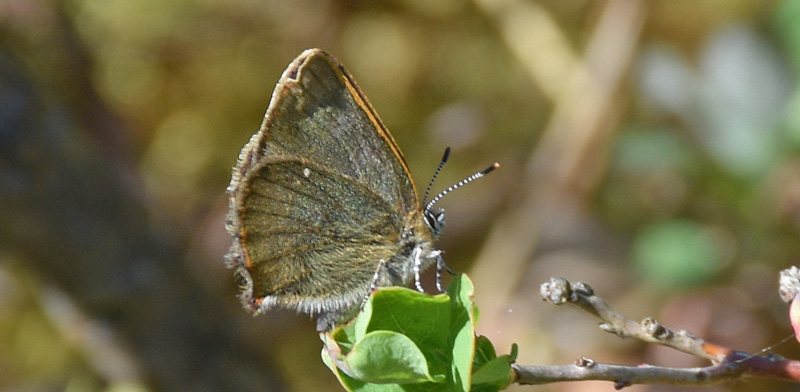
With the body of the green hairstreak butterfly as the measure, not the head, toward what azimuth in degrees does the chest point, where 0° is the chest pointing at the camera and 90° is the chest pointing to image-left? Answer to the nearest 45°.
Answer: approximately 270°

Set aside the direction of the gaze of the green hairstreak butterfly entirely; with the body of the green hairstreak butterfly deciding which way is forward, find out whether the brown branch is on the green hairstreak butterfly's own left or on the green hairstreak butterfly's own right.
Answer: on the green hairstreak butterfly's own right
